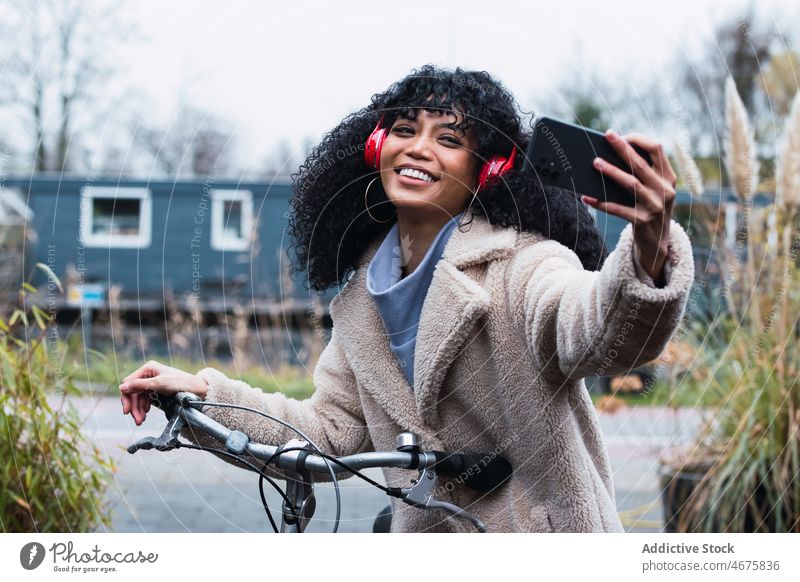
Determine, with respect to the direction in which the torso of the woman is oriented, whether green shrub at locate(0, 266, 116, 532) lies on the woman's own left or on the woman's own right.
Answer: on the woman's own right

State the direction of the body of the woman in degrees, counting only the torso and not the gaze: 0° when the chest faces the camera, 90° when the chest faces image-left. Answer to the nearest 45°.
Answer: approximately 45°
